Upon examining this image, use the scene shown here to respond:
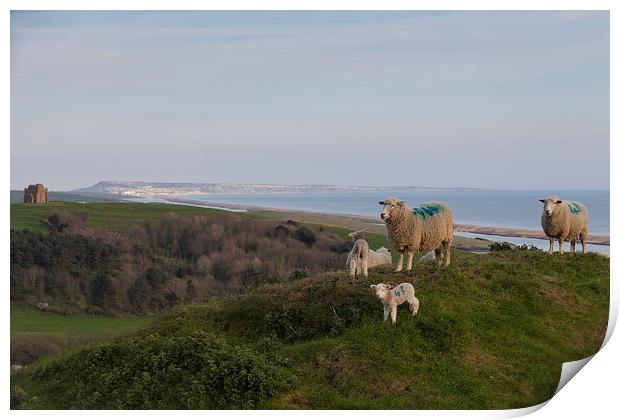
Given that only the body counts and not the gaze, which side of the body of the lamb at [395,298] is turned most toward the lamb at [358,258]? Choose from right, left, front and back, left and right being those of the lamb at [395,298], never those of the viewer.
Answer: right

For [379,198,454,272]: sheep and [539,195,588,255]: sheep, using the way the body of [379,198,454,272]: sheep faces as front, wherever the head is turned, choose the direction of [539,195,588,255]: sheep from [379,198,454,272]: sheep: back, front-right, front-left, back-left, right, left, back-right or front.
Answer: back

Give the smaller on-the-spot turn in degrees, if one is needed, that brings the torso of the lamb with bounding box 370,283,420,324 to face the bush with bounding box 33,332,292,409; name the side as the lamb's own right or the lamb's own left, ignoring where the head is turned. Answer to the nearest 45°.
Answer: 0° — it already faces it

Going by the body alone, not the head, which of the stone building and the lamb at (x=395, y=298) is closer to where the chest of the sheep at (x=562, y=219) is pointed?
the lamb

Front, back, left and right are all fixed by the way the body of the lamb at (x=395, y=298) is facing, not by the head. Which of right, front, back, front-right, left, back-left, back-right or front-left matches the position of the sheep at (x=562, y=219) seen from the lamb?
back

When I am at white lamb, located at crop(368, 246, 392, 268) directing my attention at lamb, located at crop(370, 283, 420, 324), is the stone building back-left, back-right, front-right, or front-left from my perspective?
back-right

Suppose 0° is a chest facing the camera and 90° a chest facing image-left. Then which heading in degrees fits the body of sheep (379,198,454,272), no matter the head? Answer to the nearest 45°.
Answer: approximately 45°

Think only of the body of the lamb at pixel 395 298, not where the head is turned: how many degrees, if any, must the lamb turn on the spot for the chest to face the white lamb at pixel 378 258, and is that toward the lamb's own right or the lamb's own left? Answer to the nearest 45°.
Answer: approximately 135° to the lamb's own right

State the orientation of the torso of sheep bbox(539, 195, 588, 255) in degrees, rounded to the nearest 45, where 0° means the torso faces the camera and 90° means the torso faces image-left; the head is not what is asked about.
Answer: approximately 45°

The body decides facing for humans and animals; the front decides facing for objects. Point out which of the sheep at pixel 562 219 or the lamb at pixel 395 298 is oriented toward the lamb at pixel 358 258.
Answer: the sheep

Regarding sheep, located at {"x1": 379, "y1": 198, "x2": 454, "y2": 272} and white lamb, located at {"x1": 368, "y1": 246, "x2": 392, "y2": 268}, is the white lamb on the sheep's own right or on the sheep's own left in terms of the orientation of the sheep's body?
on the sheep's own right

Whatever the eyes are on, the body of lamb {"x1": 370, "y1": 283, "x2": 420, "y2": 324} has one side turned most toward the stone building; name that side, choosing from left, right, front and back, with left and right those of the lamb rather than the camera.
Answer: right
